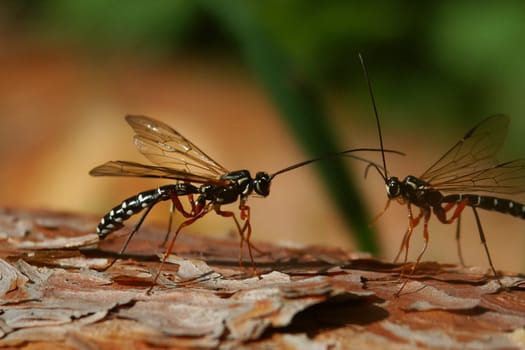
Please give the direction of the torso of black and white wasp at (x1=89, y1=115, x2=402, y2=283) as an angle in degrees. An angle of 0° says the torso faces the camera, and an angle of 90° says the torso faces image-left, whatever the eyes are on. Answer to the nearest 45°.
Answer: approximately 270°

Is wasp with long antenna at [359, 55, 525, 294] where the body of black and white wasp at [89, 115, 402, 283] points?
yes

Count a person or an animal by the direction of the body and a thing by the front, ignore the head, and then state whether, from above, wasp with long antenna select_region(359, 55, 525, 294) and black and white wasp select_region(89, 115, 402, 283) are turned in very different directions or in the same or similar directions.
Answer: very different directions

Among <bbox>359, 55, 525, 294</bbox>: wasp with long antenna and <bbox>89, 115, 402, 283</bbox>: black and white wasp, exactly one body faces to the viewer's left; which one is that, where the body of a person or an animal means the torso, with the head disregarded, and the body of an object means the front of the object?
the wasp with long antenna

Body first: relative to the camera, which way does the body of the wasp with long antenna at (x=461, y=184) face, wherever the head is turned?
to the viewer's left

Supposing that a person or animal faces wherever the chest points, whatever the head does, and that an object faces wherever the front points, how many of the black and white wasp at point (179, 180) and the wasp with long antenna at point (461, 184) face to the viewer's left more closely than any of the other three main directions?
1
